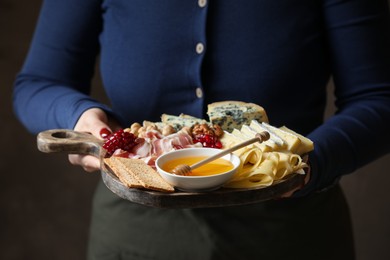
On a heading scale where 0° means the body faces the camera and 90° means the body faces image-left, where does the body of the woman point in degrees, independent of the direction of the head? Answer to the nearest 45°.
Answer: approximately 0°
